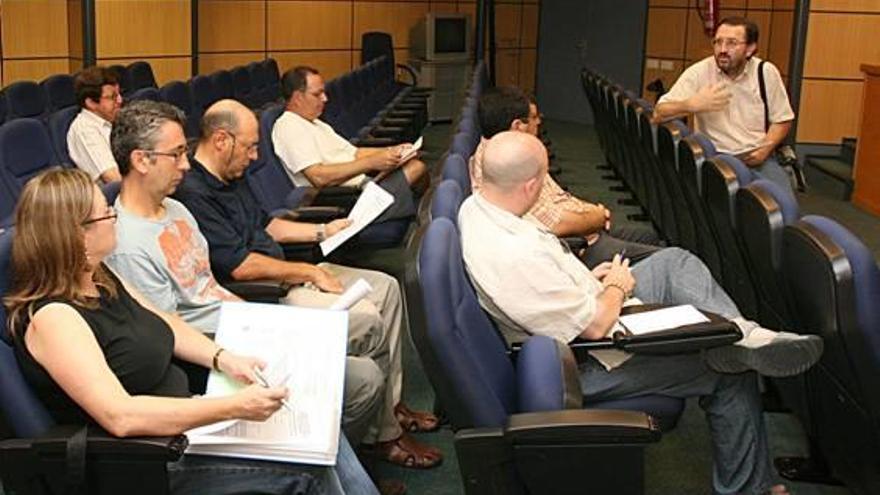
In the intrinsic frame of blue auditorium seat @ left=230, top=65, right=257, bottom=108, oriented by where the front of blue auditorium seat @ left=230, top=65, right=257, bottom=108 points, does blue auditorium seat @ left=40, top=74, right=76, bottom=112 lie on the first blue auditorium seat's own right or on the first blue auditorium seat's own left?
on the first blue auditorium seat's own right

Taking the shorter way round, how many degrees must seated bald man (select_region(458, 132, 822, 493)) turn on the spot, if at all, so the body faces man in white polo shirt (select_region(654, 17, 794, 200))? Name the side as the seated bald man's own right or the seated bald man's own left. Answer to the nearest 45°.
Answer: approximately 90° to the seated bald man's own left

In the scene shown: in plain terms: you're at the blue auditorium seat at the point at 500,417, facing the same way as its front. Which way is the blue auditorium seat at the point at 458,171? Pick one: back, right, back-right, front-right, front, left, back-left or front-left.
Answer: left

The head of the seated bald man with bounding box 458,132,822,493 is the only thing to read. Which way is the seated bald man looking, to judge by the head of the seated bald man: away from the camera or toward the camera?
away from the camera

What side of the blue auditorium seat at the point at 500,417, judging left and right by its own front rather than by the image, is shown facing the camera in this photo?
right

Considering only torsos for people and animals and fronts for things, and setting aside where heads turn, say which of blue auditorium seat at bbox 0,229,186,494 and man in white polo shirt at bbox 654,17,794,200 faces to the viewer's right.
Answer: the blue auditorium seat

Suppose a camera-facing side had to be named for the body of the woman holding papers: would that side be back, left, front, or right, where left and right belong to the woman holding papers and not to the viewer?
right

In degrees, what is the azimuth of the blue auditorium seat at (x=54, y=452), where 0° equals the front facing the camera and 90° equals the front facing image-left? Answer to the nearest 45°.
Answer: approximately 270°

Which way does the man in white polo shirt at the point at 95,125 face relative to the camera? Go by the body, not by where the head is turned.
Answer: to the viewer's right

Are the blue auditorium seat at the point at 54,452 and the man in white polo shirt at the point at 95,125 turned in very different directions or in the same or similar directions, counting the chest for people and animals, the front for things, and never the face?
same or similar directions

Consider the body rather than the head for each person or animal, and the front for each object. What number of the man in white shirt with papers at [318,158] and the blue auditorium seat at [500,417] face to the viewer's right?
2

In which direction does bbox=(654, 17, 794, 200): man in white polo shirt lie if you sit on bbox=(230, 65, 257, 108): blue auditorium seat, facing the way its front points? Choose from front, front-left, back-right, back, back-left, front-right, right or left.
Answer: front

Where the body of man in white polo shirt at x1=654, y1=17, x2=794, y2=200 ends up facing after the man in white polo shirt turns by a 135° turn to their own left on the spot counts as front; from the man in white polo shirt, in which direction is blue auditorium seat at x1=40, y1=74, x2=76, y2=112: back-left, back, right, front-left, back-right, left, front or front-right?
back

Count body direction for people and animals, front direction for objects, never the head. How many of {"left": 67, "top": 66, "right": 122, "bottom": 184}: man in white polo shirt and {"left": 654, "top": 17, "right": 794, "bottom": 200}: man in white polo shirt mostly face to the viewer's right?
1

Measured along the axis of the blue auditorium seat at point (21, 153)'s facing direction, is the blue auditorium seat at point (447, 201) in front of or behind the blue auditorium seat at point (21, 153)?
in front

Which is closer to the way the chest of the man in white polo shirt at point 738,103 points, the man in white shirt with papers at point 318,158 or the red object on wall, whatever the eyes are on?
the man in white shirt with papers
